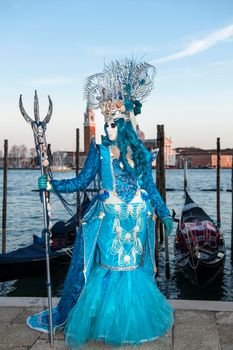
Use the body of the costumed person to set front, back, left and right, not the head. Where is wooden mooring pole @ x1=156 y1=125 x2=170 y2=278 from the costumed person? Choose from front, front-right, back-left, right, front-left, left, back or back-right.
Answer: back

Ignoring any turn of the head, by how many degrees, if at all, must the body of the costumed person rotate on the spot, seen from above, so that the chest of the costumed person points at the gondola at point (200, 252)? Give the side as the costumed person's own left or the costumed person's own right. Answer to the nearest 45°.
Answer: approximately 180°

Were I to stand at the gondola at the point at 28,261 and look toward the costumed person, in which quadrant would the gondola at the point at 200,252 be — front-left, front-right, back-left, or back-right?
front-left

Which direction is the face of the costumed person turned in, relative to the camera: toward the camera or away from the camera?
toward the camera

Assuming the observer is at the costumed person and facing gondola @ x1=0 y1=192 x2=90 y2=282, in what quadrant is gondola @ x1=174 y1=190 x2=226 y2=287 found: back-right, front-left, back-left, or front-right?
front-right

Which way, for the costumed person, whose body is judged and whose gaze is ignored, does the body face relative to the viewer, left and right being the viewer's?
facing the viewer

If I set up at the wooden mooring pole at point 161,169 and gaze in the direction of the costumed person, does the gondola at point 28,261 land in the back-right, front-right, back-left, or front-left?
front-right

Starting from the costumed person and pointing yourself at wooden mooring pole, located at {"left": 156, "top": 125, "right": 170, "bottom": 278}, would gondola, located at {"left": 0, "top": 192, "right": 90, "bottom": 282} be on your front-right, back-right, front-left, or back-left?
front-left

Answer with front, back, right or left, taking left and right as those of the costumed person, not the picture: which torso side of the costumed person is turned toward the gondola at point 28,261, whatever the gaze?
back
